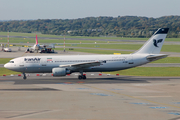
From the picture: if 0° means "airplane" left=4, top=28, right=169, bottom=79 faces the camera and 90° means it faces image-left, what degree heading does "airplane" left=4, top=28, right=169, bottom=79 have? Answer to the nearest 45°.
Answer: approximately 90°
